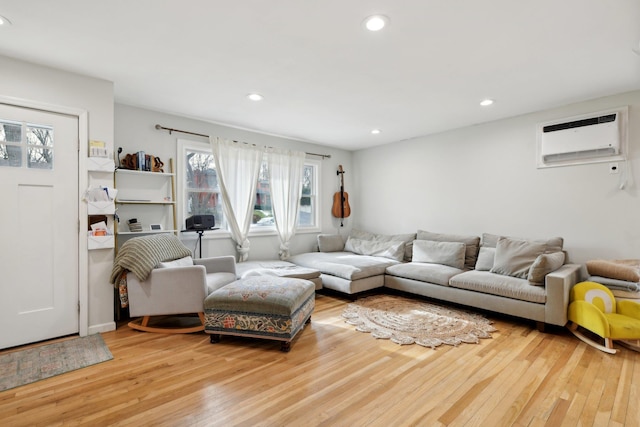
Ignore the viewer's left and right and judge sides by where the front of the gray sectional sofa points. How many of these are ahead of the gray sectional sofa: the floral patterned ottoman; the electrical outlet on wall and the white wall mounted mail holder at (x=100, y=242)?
2

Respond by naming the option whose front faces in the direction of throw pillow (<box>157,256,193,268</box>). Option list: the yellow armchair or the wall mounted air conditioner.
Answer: the wall mounted air conditioner

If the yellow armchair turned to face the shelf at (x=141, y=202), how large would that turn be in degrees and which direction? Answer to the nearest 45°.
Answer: approximately 90° to its right

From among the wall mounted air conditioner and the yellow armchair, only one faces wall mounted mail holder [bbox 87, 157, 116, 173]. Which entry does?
the wall mounted air conditioner

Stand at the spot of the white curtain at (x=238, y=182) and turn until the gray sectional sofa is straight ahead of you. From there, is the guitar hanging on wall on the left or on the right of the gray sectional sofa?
left

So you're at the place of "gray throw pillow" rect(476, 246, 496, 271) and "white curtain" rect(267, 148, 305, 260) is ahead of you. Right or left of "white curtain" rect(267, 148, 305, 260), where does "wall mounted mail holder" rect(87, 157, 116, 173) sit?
left

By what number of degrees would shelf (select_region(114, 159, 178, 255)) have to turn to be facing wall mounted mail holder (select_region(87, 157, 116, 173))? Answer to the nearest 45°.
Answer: approximately 90° to its right

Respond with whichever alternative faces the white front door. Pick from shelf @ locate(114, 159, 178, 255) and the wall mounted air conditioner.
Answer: the wall mounted air conditioner

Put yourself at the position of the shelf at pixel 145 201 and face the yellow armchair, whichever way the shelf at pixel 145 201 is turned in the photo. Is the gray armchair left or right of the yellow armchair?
right

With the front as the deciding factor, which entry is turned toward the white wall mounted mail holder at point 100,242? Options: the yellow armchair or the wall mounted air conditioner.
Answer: the wall mounted air conditioner
